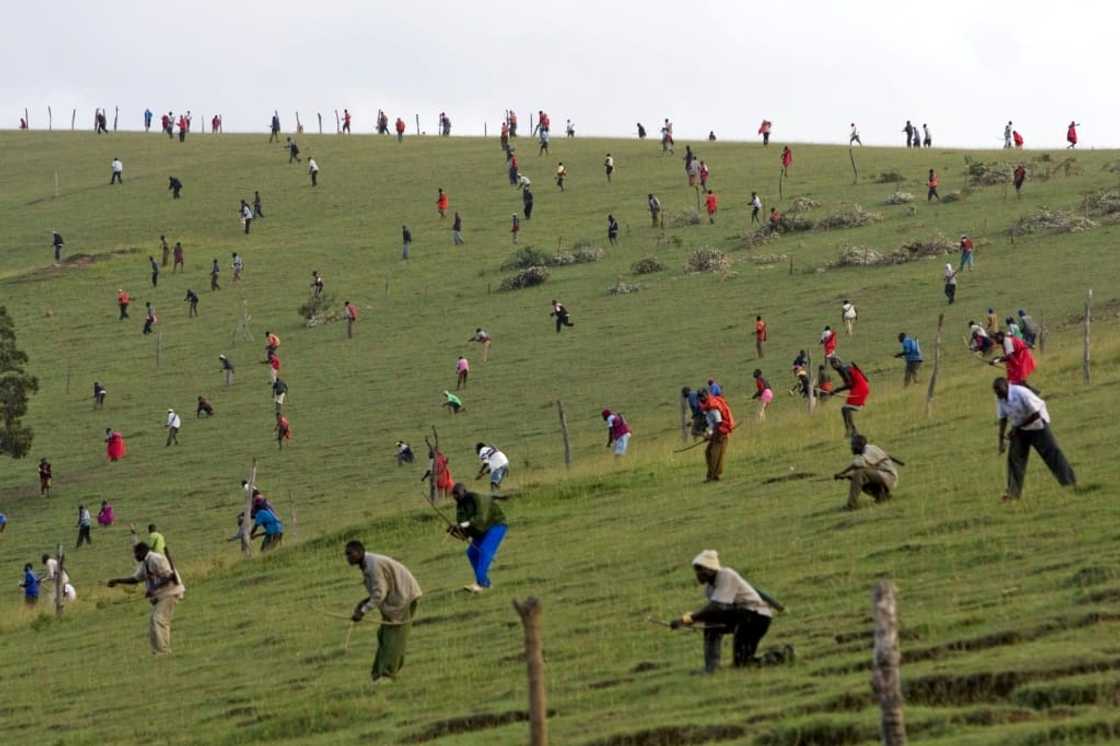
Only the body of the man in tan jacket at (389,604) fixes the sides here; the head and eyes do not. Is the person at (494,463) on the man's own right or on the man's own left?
on the man's own right

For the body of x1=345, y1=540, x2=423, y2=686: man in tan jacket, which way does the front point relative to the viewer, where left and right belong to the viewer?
facing to the left of the viewer

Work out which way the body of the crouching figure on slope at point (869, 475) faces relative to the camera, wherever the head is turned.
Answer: to the viewer's left

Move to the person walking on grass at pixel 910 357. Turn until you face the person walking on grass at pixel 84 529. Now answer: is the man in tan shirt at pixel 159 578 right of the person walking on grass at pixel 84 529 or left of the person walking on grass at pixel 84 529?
left

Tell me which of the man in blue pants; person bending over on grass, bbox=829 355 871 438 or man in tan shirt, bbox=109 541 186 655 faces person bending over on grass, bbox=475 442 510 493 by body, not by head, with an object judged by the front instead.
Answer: person bending over on grass, bbox=829 355 871 438

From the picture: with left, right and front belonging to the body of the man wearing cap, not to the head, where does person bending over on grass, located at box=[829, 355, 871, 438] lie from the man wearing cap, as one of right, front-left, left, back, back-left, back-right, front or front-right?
right

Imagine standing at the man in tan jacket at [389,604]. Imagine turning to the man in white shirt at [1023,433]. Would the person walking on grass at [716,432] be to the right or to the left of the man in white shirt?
left

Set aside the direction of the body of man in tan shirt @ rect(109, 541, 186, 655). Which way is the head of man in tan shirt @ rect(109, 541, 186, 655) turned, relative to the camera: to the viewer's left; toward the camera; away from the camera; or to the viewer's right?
to the viewer's left

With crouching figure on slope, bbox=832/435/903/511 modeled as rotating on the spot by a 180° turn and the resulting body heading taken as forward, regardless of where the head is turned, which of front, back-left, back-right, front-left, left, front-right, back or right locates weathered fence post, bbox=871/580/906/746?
right

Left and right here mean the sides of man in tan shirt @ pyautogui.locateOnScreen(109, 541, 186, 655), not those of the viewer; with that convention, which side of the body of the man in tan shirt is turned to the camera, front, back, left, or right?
left

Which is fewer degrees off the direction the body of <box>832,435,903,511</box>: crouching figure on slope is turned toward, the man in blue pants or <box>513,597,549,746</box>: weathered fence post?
the man in blue pants
